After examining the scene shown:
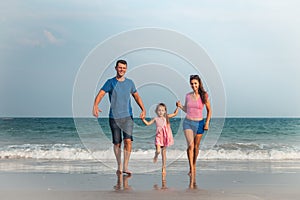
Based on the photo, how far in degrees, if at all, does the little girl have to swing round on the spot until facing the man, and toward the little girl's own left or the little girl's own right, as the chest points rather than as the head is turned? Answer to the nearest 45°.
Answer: approximately 90° to the little girl's own right

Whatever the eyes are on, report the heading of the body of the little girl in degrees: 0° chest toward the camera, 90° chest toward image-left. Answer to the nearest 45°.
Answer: approximately 0°

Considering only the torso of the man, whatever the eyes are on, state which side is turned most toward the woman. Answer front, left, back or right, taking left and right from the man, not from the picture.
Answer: left

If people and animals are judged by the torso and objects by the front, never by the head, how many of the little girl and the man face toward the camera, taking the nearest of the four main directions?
2

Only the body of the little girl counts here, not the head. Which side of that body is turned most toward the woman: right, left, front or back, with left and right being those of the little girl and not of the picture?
left

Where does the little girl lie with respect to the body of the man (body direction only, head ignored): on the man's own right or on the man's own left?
on the man's own left

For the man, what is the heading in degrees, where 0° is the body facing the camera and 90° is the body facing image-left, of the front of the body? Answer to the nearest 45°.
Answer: approximately 0°
